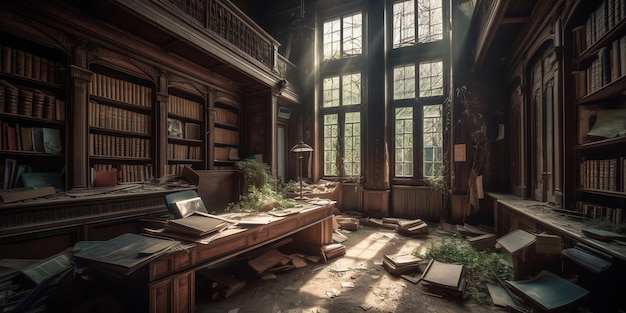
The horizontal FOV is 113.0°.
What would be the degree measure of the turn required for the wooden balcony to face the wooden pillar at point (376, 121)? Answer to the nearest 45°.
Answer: approximately 45° to its left

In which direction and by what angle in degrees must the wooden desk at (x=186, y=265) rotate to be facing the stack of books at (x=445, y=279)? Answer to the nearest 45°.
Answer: approximately 45° to its left

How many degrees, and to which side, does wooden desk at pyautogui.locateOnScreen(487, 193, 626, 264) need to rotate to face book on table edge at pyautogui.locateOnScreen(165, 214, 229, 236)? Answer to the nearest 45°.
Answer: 0° — it already faces it

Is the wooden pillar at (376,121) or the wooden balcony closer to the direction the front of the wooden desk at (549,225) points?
the wooden balcony

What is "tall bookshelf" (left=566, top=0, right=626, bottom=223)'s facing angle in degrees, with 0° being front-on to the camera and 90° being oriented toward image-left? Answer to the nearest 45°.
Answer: approximately 45°

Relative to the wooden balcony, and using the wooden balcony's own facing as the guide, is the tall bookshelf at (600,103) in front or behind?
in front

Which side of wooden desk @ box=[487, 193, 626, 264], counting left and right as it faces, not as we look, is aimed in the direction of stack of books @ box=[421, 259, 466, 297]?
front

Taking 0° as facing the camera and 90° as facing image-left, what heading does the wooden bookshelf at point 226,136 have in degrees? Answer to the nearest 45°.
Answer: approximately 315°

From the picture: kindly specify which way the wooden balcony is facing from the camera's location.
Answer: facing the viewer and to the right of the viewer

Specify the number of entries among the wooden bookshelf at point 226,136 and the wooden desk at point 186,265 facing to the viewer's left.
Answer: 0

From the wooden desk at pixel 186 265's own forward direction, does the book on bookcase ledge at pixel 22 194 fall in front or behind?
behind

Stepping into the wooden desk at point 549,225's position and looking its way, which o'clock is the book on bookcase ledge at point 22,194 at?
The book on bookcase ledge is roughly at 12 o'clock from the wooden desk.

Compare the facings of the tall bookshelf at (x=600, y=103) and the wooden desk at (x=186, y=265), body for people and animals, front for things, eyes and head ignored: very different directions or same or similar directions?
very different directions

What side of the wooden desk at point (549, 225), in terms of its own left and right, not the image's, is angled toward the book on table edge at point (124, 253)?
front
